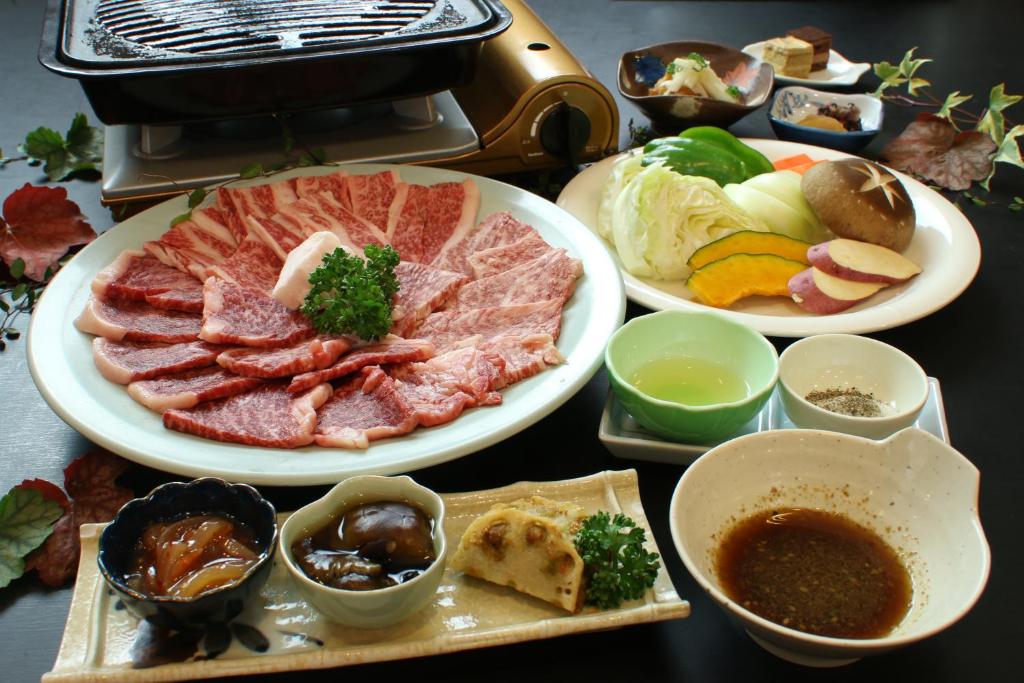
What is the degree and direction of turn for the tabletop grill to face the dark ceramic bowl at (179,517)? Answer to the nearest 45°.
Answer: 0° — it already faces it

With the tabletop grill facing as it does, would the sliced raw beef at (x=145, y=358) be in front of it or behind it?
in front

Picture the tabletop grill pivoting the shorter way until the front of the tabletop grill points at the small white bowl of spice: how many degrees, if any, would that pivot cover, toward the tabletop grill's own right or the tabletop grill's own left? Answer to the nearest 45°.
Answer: approximately 45° to the tabletop grill's own left

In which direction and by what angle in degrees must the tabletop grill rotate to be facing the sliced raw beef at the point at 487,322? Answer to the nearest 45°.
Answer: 0° — it already faces it

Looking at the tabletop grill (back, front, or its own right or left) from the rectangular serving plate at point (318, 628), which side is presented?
front

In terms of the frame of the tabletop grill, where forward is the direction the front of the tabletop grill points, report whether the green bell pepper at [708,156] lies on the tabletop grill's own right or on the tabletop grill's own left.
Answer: on the tabletop grill's own left

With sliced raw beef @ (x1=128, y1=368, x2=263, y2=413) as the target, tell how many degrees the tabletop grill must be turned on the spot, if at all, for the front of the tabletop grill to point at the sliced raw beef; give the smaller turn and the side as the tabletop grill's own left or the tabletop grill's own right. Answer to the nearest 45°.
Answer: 0° — it already faces it

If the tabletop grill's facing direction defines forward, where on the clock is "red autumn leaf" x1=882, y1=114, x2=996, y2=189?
The red autumn leaf is roughly at 9 o'clock from the tabletop grill.

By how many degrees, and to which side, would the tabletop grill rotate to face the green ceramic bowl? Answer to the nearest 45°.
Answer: approximately 45° to its left

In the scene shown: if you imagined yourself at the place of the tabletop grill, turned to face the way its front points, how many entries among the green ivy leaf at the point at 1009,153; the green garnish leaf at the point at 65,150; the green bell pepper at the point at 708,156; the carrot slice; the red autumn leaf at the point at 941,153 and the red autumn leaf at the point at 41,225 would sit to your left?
4

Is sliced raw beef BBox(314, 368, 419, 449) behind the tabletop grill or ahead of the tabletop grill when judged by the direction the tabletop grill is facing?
ahead

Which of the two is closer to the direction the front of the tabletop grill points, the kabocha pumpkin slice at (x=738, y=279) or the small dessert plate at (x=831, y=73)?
the kabocha pumpkin slice

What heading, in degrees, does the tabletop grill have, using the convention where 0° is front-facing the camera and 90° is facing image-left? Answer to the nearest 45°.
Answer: approximately 0°

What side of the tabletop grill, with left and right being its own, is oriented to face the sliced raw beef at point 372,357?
front
